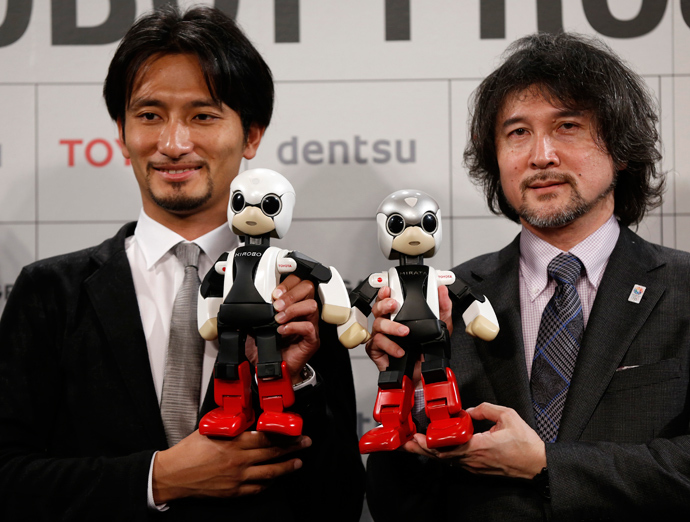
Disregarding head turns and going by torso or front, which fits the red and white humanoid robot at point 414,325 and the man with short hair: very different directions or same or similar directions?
same or similar directions

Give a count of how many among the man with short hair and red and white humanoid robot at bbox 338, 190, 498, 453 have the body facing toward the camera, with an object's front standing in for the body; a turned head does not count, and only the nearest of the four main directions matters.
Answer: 2

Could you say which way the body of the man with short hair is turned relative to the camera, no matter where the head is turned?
toward the camera

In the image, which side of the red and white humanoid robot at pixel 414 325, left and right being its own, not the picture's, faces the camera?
front
